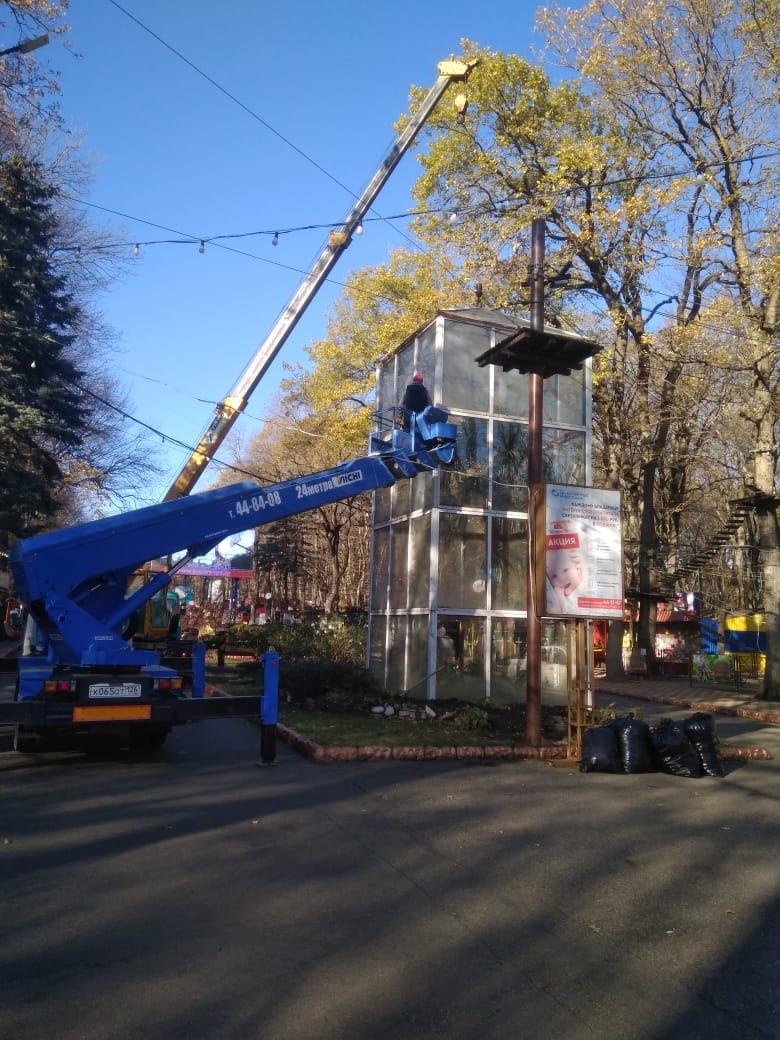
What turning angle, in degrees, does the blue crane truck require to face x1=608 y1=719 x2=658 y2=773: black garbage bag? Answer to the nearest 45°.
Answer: approximately 90° to its right

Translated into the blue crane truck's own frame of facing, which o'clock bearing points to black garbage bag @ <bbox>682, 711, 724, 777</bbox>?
The black garbage bag is roughly at 3 o'clock from the blue crane truck.

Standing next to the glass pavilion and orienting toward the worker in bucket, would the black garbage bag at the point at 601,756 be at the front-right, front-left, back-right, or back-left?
front-left

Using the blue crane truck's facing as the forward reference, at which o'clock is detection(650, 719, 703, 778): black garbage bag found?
The black garbage bag is roughly at 3 o'clock from the blue crane truck.

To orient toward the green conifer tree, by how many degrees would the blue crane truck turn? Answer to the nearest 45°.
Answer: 0° — it already faces it

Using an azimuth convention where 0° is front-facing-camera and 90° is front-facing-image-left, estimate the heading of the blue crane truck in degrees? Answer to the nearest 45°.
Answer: approximately 180°

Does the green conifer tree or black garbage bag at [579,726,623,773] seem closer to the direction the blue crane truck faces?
the green conifer tree

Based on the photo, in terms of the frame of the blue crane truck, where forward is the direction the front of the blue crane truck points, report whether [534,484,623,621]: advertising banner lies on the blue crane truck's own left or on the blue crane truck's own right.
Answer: on the blue crane truck's own right

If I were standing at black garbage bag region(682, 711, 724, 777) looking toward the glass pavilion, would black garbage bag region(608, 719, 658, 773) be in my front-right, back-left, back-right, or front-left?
front-left

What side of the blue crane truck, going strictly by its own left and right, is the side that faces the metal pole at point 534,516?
right

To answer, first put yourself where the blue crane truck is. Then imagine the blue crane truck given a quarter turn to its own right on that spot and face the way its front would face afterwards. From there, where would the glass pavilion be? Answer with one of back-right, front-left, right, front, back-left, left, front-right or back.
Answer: front-left

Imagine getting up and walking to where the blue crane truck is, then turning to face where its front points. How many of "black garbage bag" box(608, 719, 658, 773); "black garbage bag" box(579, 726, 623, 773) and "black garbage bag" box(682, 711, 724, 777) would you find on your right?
3

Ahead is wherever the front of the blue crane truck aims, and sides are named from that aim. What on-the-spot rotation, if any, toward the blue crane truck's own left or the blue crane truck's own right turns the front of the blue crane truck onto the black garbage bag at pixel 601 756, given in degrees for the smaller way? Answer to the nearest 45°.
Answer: approximately 90° to the blue crane truck's own right

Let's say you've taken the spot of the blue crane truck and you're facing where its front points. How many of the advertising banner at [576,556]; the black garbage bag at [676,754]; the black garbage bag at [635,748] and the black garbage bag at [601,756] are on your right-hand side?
4

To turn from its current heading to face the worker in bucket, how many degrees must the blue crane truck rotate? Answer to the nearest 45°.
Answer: approximately 45° to its right
